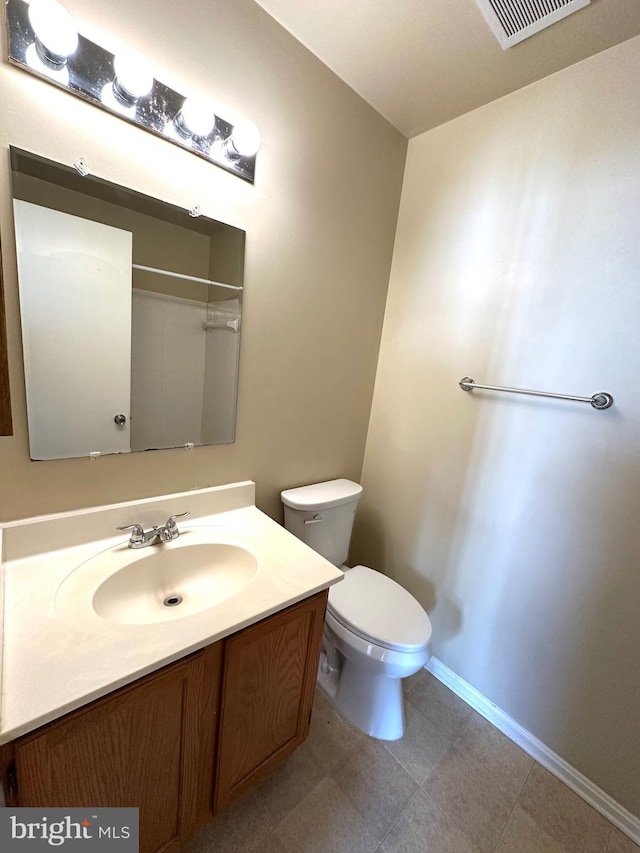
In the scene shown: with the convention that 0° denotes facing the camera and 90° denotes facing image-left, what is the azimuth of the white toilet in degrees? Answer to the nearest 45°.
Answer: approximately 315°

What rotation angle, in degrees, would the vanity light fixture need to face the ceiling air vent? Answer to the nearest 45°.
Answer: approximately 45° to its left

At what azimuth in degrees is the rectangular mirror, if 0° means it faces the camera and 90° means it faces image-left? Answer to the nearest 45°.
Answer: approximately 315°

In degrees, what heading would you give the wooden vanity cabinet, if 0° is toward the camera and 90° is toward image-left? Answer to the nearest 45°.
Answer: approximately 315°

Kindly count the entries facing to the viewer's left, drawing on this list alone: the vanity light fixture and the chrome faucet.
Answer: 0

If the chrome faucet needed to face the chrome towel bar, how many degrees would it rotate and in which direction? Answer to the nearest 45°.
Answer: approximately 45° to its left

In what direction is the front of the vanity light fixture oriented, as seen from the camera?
facing the viewer and to the right of the viewer

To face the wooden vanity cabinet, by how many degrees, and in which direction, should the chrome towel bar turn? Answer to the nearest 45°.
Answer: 0° — it already faces it
